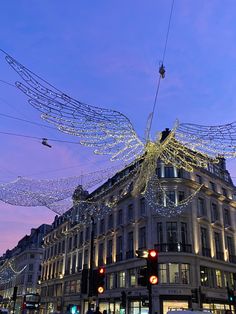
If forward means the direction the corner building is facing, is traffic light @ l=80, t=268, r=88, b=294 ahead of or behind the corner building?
ahead

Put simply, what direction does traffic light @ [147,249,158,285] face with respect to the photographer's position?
facing the viewer

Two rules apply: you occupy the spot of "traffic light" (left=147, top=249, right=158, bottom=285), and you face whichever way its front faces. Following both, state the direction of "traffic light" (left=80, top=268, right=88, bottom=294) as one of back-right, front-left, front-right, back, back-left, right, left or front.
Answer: back-right

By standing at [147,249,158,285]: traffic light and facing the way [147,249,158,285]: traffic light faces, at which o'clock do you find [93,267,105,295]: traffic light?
[93,267,105,295]: traffic light is roughly at 5 o'clock from [147,249,158,285]: traffic light.

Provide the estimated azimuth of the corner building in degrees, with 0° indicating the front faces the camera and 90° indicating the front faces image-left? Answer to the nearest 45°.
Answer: approximately 0°

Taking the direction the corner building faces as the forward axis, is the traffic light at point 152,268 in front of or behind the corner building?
in front

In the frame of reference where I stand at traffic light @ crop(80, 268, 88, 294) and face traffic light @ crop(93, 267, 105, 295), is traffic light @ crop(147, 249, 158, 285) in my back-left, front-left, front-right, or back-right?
front-right

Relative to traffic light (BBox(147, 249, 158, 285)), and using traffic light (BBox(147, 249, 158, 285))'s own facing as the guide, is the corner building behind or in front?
behind

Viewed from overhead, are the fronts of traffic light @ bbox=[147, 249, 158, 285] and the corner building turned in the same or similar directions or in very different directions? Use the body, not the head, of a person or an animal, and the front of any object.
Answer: same or similar directions
